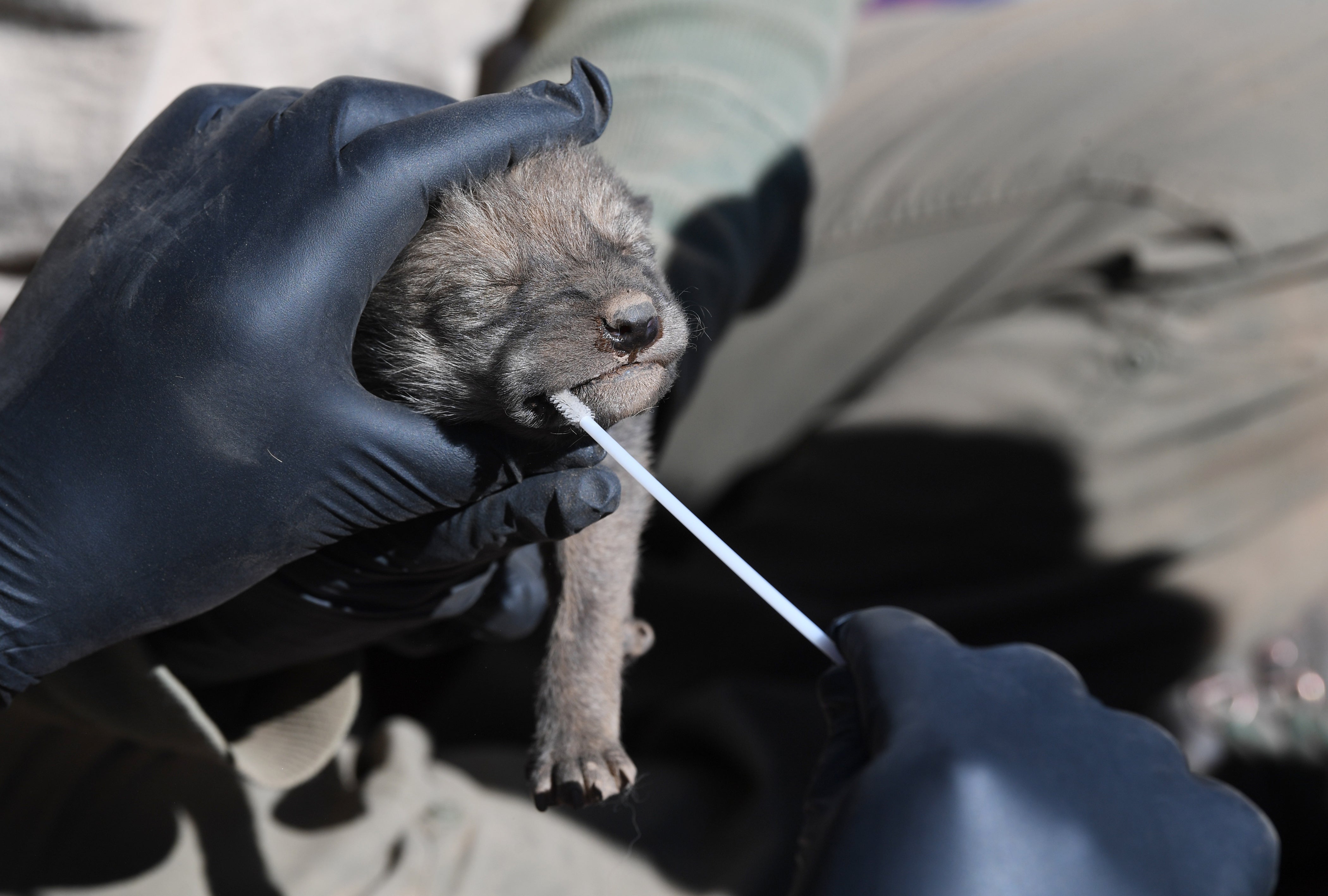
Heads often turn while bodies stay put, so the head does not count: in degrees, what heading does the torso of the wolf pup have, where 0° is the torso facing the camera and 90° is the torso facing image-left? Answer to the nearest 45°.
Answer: approximately 315°
